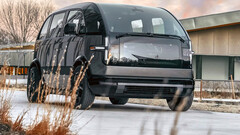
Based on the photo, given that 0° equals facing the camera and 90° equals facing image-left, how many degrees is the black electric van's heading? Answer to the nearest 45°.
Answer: approximately 315°

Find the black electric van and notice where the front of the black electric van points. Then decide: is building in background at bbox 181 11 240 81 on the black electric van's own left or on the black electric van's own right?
on the black electric van's own left
